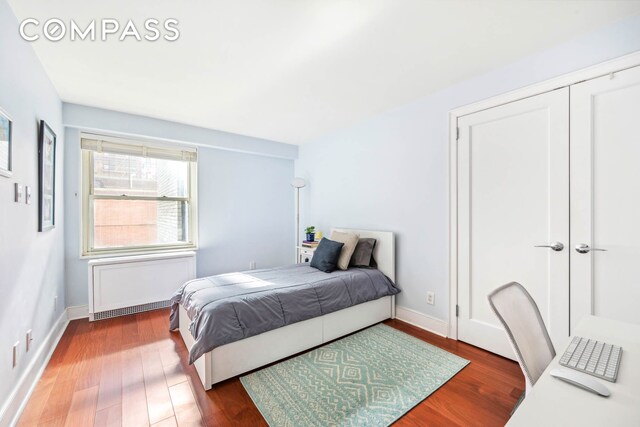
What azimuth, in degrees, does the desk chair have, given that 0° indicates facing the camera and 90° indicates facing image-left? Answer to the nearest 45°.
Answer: approximately 315°

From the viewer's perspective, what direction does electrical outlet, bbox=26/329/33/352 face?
to the viewer's right

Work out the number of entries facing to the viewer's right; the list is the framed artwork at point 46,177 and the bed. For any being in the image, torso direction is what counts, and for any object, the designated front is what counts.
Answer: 1

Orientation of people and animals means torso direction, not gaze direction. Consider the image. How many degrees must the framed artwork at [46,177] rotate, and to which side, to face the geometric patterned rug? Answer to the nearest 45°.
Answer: approximately 45° to its right

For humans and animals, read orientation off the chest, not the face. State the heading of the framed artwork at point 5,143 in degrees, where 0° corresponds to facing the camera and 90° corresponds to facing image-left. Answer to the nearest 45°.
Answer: approximately 270°

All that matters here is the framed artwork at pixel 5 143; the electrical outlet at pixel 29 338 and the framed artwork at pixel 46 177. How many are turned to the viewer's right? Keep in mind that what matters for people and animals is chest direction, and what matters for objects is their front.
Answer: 3

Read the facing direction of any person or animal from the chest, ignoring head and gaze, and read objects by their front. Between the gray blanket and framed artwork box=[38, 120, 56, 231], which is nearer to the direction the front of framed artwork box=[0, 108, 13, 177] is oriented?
the gray blanket

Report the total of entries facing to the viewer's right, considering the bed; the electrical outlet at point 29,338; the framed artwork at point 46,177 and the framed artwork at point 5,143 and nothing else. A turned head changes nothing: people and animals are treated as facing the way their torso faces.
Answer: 3

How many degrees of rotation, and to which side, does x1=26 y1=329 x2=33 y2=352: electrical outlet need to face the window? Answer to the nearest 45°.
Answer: approximately 45° to its left

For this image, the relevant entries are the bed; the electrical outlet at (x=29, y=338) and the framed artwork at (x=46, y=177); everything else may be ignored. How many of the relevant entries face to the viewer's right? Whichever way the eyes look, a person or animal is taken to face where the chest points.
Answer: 2

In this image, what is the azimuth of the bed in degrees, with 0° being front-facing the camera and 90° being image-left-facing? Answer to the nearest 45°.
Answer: approximately 45°

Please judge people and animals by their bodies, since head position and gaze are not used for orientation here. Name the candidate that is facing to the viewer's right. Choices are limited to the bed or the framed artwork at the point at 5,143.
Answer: the framed artwork

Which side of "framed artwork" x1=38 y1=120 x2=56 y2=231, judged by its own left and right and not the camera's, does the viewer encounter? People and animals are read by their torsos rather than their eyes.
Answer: right
